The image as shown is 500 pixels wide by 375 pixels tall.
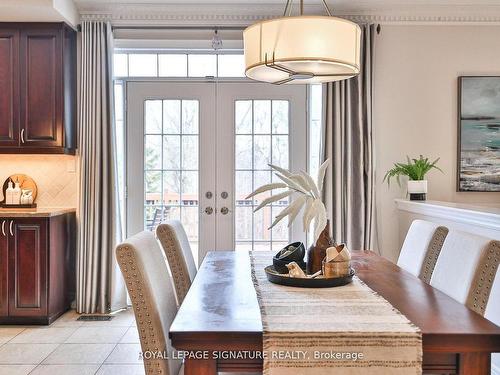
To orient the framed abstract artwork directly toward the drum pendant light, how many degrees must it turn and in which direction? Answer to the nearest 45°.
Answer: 0° — it already faces it

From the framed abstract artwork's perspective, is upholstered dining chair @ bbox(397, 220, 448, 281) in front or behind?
in front

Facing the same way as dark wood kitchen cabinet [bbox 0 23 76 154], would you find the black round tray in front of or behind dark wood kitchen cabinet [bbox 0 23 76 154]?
in front

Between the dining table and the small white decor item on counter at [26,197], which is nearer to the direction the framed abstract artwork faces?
the dining table
